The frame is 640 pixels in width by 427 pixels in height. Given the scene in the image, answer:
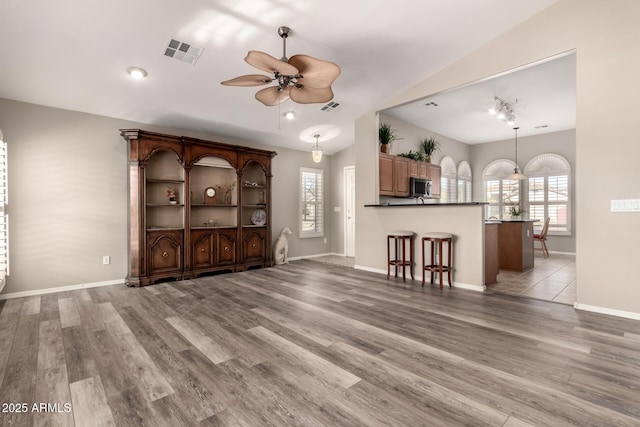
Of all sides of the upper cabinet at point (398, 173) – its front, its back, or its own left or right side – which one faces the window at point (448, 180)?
left

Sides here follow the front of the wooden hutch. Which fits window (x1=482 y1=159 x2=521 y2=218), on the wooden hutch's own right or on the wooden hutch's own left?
on the wooden hutch's own left

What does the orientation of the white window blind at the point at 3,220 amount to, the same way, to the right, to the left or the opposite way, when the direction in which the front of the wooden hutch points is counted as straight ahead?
to the left

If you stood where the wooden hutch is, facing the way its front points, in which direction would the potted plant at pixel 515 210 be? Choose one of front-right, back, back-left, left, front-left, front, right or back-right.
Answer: front-left

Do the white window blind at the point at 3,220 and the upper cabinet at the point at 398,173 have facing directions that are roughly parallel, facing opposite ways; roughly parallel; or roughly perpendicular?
roughly perpendicular

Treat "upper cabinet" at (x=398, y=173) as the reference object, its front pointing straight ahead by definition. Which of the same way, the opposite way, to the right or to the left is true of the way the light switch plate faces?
to the right

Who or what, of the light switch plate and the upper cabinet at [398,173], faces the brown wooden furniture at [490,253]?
the upper cabinet

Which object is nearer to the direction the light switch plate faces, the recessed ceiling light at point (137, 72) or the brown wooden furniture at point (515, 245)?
the recessed ceiling light
